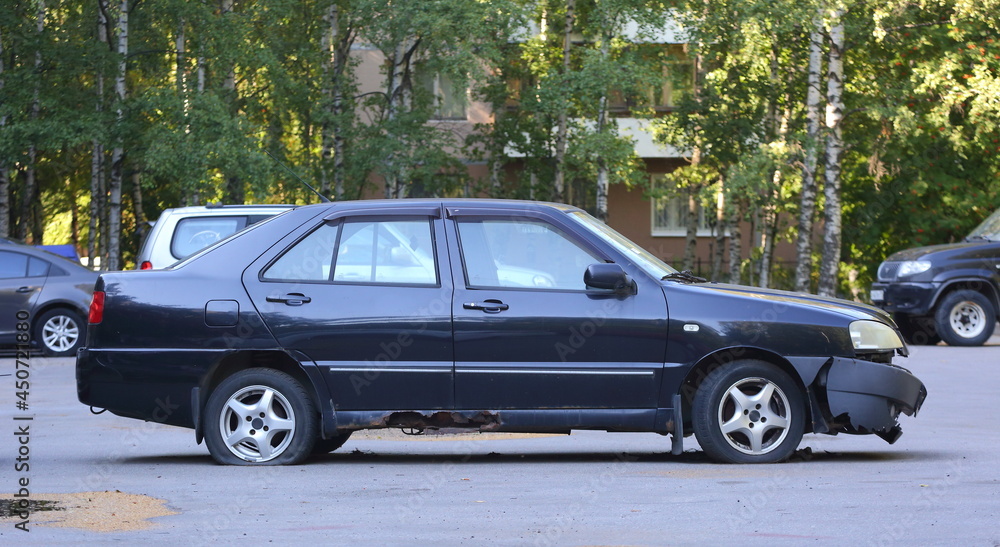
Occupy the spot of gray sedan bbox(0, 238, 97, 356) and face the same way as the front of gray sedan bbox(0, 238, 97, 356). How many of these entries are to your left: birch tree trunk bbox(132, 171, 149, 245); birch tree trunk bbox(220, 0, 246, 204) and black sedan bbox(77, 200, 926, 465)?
1

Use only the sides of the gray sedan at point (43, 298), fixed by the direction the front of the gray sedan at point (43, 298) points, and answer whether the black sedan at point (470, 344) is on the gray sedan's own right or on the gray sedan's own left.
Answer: on the gray sedan's own left

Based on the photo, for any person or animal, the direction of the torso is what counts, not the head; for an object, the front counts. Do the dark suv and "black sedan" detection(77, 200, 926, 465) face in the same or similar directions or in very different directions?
very different directions

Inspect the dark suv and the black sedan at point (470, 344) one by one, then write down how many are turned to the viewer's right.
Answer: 1

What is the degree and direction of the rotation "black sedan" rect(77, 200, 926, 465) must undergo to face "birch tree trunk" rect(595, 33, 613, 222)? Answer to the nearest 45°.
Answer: approximately 90° to its left

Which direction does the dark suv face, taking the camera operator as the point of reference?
facing the viewer and to the left of the viewer

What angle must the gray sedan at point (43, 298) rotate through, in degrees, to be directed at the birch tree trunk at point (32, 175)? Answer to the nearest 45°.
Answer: approximately 90° to its right

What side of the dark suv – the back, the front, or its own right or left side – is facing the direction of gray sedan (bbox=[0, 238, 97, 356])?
front

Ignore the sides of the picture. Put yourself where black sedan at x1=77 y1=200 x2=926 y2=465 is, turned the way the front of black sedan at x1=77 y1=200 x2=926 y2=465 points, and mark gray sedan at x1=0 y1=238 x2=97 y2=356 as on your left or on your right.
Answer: on your left

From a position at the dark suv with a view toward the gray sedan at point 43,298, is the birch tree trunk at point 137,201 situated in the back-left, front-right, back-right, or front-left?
front-right

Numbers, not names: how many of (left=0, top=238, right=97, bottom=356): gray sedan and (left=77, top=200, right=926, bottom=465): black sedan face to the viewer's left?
1

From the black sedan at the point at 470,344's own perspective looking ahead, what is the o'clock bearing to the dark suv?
The dark suv is roughly at 10 o'clock from the black sedan.

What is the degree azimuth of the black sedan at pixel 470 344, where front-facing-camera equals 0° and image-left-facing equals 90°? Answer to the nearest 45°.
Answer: approximately 270°

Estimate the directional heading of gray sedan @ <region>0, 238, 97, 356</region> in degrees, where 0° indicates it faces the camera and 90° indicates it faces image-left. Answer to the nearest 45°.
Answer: approximately 90°
